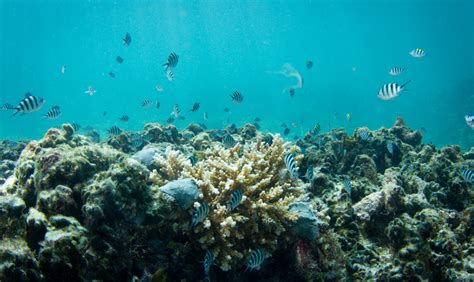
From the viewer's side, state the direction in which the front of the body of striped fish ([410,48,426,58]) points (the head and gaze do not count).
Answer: to the viewer's left

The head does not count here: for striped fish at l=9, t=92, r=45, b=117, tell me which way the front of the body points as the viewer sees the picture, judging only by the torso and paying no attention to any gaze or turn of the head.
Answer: to the viewer's right

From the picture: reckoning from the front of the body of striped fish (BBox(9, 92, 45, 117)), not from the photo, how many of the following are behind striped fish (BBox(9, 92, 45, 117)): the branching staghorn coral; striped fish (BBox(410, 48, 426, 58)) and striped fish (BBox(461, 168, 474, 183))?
0

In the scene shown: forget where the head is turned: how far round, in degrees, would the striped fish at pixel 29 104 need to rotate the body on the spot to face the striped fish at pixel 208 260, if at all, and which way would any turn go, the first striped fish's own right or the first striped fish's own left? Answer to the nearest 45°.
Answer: approximately 45° to the first striped fish's own right
